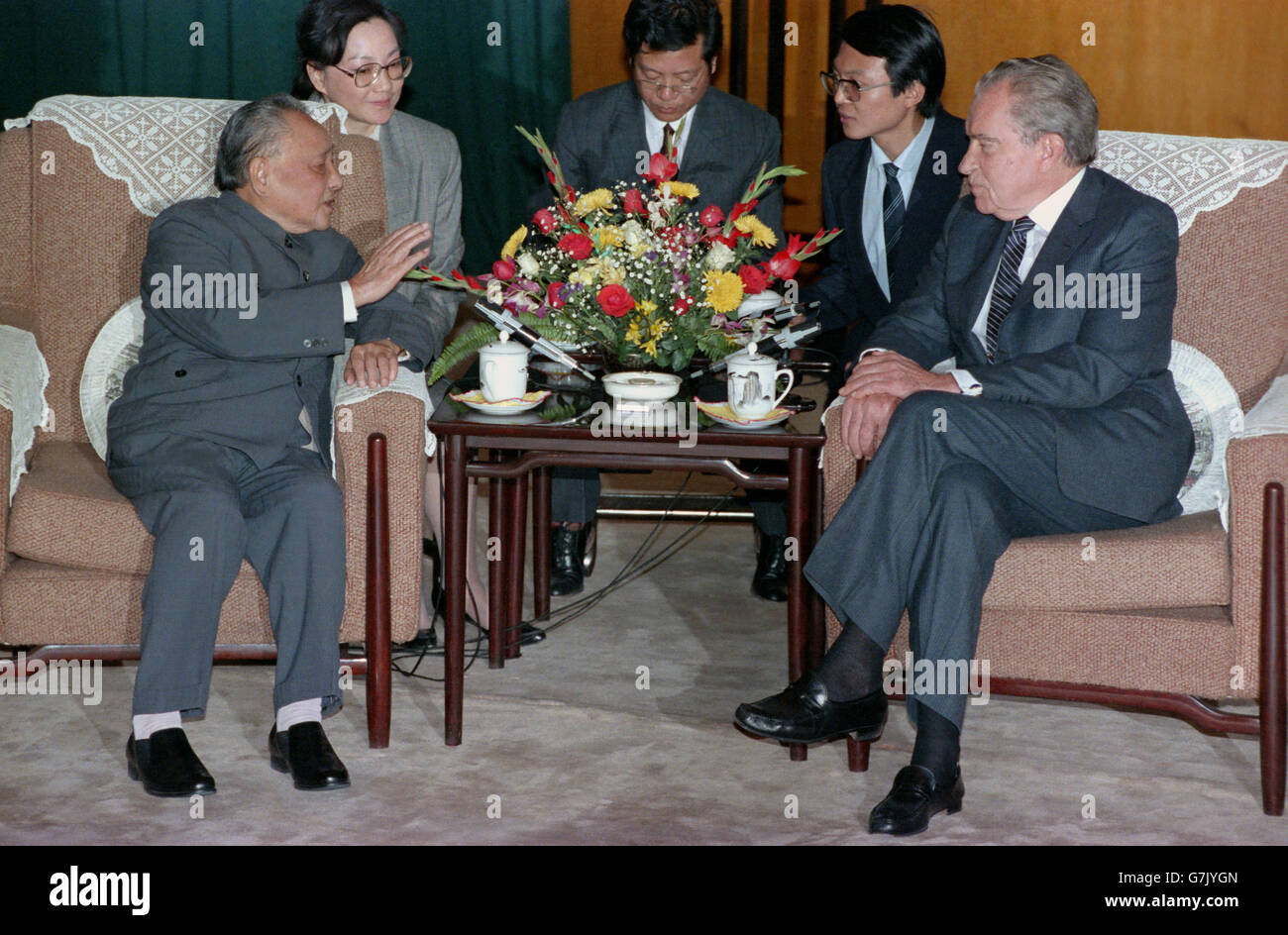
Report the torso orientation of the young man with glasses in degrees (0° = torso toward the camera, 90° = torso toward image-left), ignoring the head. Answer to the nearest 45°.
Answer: approximately 45°

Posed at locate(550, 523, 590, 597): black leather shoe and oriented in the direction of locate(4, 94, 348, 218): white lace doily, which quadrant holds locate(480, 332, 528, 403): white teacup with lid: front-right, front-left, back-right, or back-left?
front-left

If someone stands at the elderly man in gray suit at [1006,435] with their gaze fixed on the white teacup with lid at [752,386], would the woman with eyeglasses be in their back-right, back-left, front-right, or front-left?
front-right

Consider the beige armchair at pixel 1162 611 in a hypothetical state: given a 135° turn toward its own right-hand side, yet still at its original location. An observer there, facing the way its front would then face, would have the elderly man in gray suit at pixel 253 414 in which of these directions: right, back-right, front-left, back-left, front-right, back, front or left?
left

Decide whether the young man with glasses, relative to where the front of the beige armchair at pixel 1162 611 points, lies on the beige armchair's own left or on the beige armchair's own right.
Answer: on the beige armchair's own right

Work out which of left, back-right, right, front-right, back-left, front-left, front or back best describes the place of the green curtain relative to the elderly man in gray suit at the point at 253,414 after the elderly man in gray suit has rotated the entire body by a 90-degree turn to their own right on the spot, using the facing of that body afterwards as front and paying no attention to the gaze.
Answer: back-right

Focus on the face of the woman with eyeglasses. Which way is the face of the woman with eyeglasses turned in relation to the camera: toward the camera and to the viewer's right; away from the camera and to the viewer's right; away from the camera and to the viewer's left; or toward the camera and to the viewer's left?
toward the camera and to the viewer's right

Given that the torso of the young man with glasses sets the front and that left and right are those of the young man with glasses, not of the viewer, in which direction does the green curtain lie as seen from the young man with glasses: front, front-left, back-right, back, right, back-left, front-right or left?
right

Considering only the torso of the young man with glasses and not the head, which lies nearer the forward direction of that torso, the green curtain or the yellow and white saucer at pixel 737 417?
the yellow and white saucer

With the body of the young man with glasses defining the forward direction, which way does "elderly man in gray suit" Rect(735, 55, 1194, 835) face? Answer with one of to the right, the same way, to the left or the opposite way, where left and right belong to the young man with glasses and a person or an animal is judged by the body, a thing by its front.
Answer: the same way

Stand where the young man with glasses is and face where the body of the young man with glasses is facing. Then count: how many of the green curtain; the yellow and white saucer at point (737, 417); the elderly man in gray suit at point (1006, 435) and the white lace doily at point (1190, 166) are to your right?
1

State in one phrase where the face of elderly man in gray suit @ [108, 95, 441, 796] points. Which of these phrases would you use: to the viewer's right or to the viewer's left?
to the viewer's right

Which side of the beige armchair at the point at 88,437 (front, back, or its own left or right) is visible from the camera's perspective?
front
